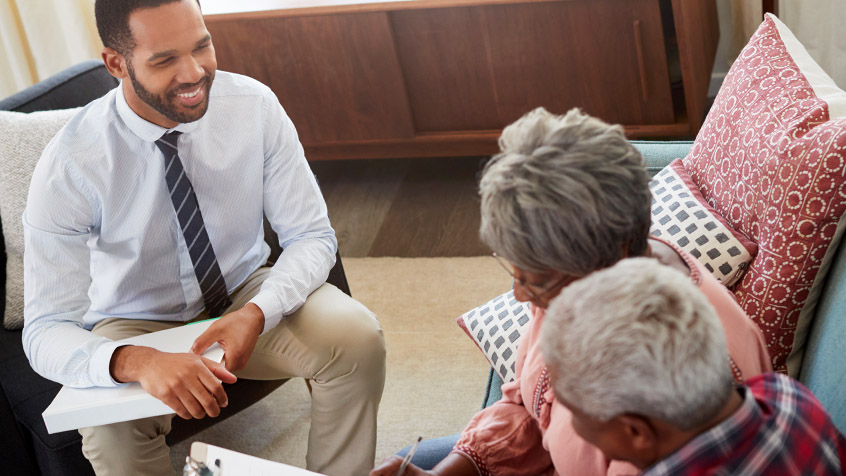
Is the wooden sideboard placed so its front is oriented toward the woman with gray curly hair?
yes

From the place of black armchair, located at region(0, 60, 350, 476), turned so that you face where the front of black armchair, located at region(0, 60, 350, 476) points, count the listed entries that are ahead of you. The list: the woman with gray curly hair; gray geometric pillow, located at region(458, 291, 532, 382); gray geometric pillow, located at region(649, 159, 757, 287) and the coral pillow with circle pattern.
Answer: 4

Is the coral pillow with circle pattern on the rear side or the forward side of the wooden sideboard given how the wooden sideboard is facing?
on the forward side

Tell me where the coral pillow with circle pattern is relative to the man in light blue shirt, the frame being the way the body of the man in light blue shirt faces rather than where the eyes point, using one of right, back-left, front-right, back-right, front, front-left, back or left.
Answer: front

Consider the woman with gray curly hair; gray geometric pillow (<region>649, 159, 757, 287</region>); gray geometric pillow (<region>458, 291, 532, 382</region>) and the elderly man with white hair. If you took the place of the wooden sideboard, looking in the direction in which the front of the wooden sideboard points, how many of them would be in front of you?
4

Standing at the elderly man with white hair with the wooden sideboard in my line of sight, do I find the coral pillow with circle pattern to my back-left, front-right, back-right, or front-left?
front-right

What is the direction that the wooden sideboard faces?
toward the camera

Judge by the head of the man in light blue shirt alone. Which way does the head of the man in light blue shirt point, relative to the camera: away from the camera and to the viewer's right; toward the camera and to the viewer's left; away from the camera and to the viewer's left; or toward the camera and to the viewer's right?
toward the camera and to the viewer's right

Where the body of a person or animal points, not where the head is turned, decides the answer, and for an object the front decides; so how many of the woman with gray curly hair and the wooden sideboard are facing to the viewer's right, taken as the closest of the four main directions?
0

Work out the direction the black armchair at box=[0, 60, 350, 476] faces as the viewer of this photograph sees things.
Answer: facing the viewer and to the right of the viewer

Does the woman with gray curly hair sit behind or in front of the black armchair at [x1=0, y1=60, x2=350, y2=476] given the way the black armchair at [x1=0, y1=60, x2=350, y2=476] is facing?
in front

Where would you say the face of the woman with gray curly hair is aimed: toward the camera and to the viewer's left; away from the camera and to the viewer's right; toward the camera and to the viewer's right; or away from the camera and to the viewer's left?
away from the camera and to the viewer's left
